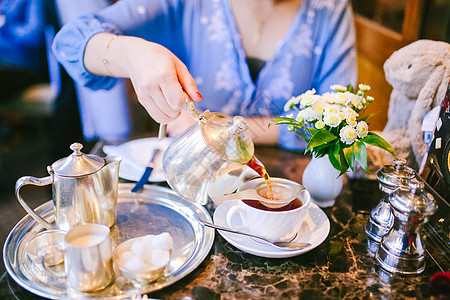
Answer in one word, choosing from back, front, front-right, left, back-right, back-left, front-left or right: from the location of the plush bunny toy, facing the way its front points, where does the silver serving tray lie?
front-left

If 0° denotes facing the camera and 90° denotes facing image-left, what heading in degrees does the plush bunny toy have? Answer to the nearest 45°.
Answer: approximately 90°
